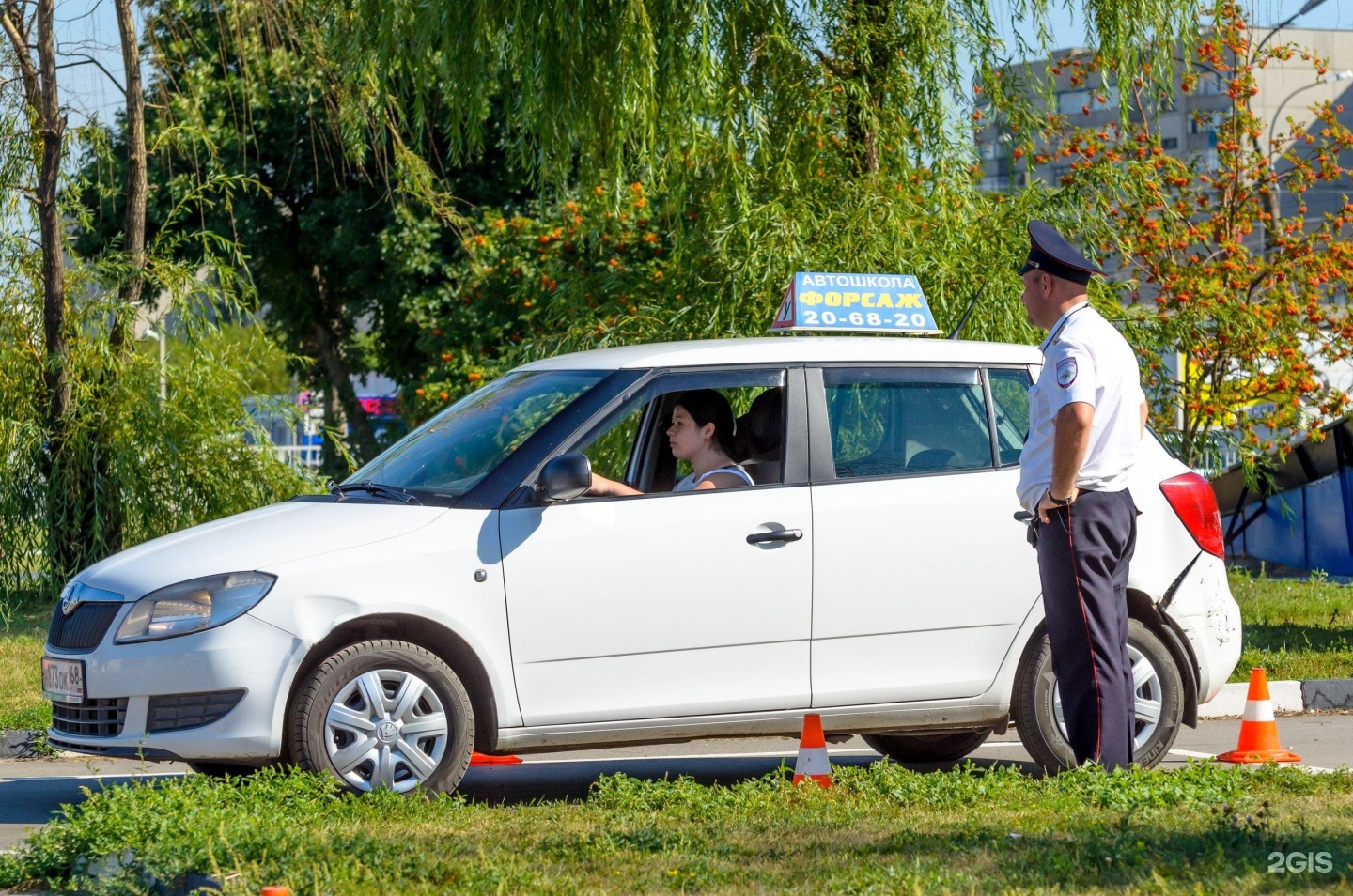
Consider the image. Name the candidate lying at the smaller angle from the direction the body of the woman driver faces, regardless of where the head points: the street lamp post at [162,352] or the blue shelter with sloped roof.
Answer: the street lamp post

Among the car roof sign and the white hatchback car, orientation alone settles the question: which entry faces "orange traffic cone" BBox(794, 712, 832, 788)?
the car roof sign

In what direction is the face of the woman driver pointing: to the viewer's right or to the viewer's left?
to the viewer's left

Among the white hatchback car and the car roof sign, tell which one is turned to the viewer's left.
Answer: the white hatchback car

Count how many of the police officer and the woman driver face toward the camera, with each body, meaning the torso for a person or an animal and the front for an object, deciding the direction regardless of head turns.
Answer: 0

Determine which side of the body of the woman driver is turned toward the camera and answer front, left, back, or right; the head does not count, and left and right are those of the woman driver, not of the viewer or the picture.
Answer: left

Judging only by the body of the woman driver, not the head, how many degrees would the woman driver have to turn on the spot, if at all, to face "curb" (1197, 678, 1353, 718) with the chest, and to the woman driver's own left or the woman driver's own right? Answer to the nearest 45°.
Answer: approximately 135° to the woman driver's own right

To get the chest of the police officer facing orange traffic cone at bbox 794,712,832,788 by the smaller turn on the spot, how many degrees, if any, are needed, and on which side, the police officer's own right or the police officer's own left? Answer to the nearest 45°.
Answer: approximately 45° to the police officer's own left

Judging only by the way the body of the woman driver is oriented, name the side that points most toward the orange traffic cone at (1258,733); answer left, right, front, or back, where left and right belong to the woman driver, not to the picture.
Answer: back

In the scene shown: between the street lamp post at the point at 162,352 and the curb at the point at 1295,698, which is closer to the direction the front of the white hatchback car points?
the street lamp post

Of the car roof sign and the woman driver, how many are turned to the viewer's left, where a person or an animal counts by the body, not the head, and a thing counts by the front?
1

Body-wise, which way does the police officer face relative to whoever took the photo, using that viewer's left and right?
facing away from the viewer and to the left of the viewer

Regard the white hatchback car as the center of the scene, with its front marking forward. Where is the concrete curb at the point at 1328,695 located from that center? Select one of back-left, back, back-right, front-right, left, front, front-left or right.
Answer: back-right

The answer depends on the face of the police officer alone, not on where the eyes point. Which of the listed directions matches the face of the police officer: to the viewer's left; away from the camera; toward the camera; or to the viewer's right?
to the viewer's left

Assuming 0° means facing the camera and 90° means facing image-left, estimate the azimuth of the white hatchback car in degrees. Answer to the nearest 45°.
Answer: approximately 90°
